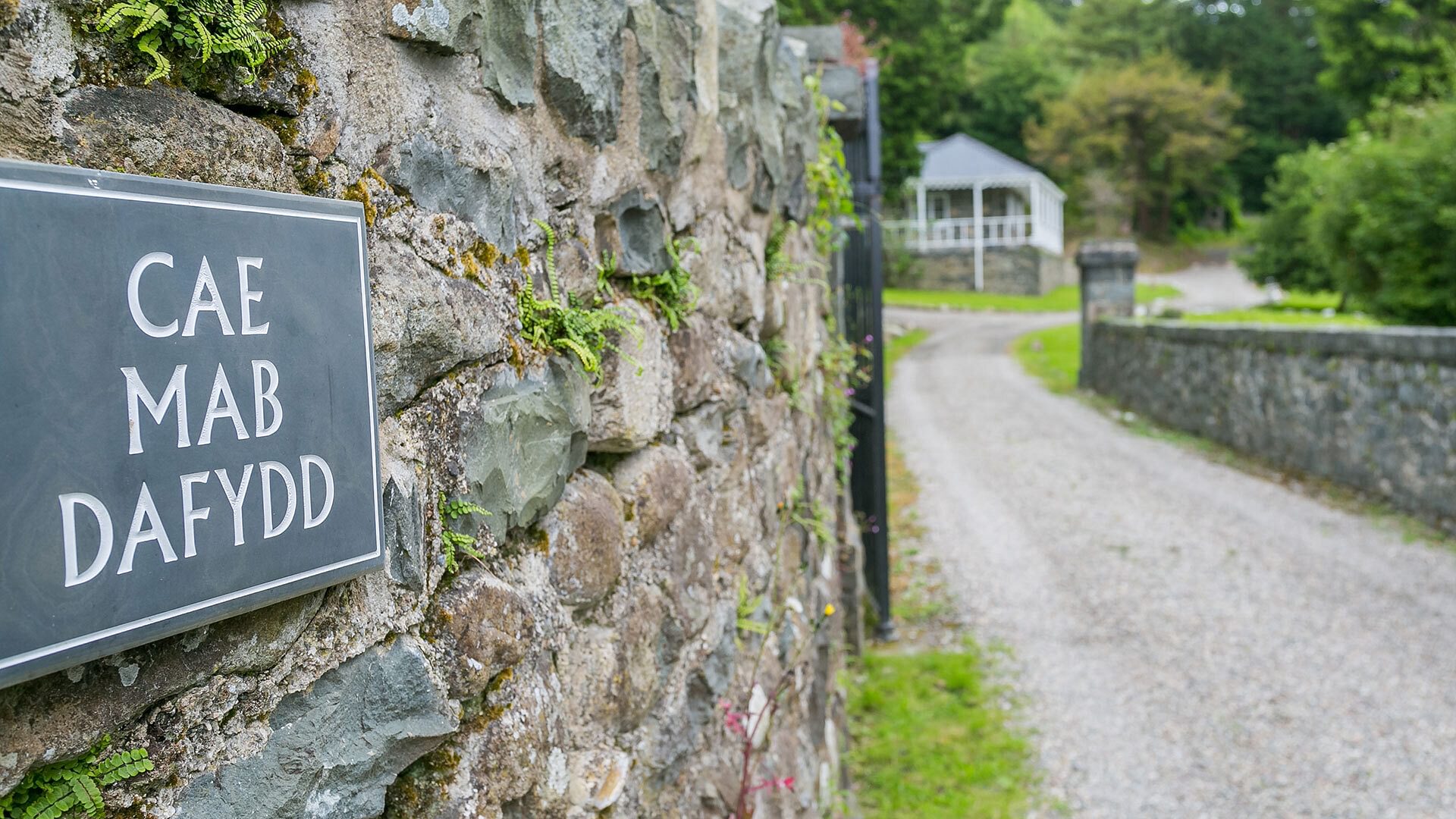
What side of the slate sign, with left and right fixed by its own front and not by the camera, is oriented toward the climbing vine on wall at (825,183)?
left

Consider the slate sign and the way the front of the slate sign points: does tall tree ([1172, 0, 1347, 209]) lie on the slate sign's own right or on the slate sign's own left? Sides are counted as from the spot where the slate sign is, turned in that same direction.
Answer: on the slate sign's own left

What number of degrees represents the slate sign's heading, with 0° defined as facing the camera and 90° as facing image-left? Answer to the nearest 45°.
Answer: approximately 315°

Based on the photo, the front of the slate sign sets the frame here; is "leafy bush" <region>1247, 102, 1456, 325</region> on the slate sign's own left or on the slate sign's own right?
on the slate sign's own left

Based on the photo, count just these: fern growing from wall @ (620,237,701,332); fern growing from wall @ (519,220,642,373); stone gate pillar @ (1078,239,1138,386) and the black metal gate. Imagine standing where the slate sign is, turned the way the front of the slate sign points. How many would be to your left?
4

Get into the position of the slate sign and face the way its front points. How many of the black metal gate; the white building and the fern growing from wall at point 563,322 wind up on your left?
3

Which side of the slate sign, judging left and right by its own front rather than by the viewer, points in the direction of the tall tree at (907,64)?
left

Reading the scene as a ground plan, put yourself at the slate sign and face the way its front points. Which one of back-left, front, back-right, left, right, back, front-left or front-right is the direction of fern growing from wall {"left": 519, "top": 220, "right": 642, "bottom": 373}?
left

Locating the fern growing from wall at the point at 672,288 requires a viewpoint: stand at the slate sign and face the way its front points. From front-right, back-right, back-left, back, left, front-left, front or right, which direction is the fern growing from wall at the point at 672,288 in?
left

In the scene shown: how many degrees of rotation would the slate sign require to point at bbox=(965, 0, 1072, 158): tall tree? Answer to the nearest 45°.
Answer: approximately 90° to its left
